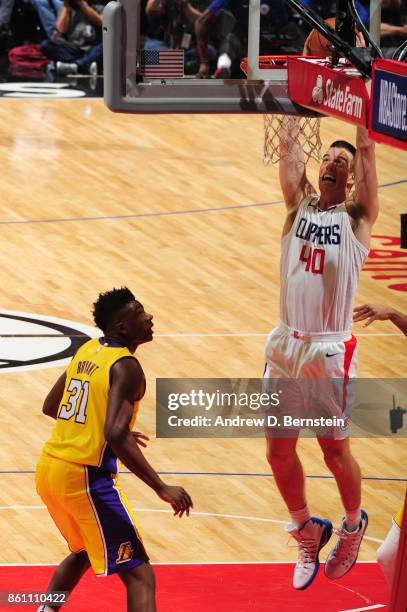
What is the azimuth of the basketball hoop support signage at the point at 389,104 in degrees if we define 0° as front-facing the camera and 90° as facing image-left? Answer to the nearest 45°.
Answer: approximately 45°

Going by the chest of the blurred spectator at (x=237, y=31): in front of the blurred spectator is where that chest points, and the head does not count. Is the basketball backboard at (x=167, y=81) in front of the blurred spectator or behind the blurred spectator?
in front

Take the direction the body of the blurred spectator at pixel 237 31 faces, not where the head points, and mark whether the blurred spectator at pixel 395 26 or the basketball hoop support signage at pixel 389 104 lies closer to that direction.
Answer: the basketball hoop support signage

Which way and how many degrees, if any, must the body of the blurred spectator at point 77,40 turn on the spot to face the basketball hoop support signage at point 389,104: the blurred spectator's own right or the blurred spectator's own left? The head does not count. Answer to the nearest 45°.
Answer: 0° — they already face it

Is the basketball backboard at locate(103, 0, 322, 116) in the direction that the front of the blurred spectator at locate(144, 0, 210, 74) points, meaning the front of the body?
yes

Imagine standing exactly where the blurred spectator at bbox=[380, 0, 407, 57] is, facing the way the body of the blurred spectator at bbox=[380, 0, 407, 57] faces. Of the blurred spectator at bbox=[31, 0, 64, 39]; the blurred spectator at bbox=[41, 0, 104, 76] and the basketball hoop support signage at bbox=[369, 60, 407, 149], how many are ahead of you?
1

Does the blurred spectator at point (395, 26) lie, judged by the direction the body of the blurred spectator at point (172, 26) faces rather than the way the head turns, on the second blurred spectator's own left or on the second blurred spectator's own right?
on the second blurred spectator's own left
